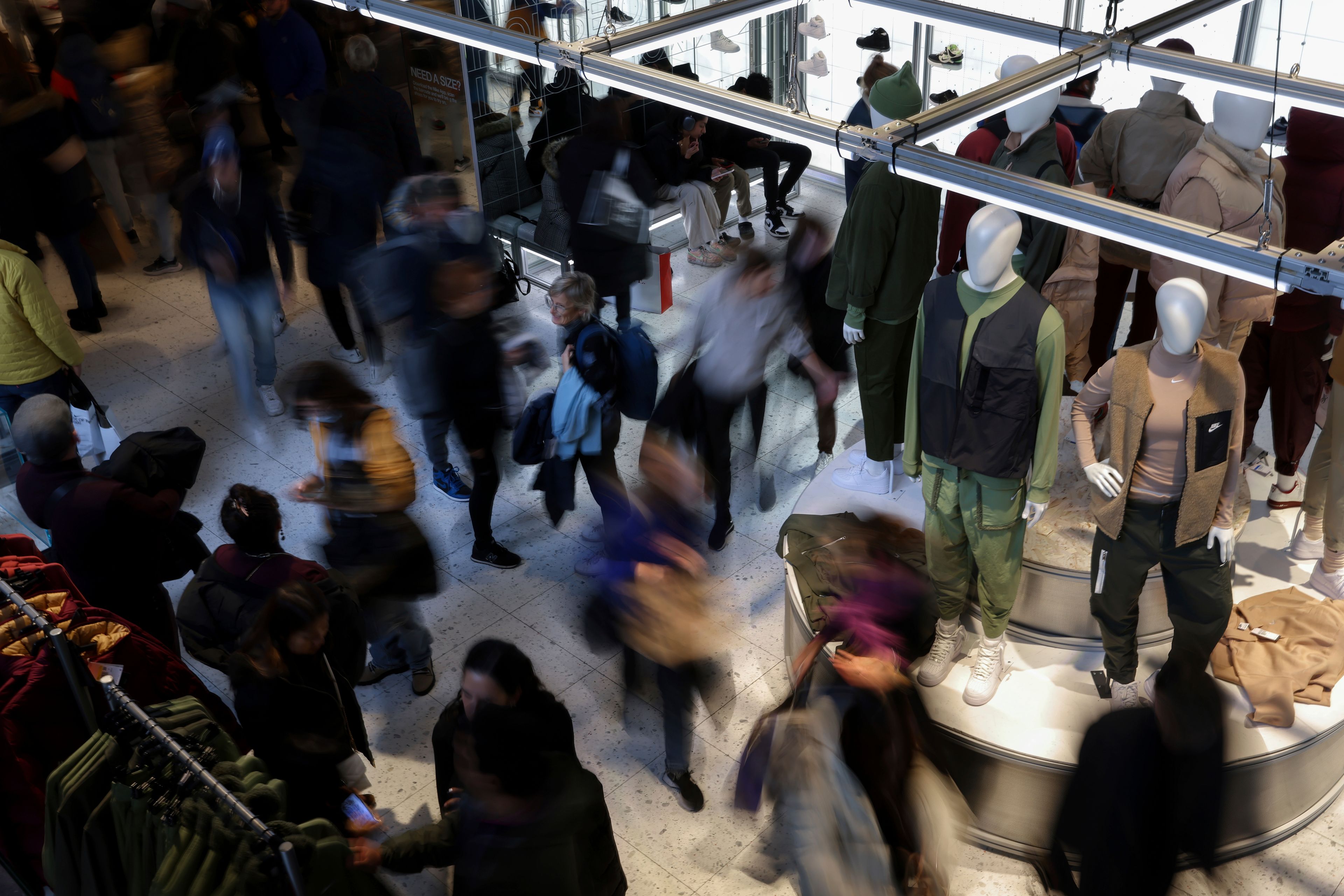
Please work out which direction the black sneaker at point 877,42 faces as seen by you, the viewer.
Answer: facing to the left of the viewer

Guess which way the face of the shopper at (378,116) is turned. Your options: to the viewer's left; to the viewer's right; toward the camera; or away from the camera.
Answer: away from the camera

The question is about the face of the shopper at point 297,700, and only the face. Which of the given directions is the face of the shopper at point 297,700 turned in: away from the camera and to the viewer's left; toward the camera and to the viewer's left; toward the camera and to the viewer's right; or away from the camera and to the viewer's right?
toward the camera and to the viewer's right

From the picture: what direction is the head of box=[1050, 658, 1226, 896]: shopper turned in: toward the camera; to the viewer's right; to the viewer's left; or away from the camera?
away from the camera

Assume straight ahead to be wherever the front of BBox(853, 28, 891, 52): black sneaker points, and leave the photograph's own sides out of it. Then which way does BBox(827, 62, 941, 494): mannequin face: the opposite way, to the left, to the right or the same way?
the same way

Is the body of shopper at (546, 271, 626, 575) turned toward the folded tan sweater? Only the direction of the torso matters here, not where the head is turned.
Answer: no

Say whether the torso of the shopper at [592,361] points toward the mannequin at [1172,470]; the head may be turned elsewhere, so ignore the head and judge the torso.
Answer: no

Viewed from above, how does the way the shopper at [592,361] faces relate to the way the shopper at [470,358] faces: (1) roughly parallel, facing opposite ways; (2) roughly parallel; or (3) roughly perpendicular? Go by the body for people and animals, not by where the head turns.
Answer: roughly parallel, facing opposite ways

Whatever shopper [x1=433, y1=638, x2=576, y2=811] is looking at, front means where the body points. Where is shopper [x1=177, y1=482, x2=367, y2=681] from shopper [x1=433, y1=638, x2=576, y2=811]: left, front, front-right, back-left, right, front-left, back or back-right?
right

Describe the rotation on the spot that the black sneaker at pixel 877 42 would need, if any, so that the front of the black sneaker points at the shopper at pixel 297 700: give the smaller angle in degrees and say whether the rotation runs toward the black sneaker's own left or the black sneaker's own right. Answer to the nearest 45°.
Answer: approximately 90° to the black sneaker's own left

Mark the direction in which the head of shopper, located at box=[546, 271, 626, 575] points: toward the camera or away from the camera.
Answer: toward the camera

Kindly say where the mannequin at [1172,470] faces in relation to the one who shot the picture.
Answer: facing the viewer

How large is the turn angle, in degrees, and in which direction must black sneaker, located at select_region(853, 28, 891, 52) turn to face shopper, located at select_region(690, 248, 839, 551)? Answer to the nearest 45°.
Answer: approximately 90° to its left

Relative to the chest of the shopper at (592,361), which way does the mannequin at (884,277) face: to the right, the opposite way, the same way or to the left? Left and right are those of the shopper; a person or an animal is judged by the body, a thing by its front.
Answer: the same way

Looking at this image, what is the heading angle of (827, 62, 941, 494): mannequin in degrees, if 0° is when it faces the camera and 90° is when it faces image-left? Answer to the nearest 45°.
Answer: approximately 90°

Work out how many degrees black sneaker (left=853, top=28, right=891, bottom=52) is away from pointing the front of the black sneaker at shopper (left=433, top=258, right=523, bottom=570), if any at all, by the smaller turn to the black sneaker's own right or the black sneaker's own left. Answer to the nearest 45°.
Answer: approximately 90° to the black sneaker's own left
